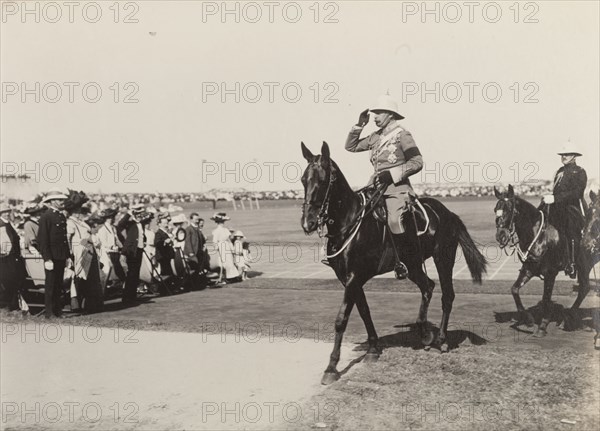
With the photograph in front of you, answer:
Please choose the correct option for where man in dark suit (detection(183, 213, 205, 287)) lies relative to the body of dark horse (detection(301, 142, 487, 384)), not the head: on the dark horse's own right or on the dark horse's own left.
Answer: on the dark horse's own right

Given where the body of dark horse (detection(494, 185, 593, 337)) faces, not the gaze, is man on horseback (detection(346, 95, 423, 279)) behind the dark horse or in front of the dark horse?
in front

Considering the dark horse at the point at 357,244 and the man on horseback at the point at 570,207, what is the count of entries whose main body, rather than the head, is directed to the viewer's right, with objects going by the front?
0

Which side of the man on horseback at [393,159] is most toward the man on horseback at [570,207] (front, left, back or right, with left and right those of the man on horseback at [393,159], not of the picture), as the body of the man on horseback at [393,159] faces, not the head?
back

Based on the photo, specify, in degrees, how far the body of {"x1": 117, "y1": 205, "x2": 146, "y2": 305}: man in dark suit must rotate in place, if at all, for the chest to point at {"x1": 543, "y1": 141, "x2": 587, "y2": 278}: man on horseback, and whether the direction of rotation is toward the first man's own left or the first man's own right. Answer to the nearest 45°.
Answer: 0° — they already face them

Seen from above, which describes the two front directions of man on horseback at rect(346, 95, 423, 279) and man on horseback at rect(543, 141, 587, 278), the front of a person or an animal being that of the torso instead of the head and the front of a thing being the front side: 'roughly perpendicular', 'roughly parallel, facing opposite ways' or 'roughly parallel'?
roughly parallel

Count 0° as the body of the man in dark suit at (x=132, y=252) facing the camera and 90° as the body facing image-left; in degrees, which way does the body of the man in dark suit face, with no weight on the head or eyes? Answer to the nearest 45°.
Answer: approximately 315°

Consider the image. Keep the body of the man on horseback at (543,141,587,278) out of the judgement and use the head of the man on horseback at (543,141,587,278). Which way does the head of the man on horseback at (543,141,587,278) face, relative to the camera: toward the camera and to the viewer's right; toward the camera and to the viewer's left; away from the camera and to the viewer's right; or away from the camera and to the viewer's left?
toward the camera and to the viewer's left

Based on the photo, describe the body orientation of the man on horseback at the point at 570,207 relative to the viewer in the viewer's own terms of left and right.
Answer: facing the viewer and to the left of the viewer

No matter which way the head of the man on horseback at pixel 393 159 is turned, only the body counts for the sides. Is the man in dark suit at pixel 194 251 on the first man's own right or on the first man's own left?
on the first man's own right

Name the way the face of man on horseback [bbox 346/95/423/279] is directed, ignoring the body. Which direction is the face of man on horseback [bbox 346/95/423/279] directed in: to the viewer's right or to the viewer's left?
to the viewer's left

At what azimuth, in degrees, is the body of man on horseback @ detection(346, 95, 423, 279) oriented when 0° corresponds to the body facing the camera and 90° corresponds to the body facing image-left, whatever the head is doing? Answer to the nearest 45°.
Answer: approximately 45°

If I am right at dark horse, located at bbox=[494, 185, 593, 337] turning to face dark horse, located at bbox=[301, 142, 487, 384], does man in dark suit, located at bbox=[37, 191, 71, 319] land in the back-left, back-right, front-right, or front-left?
front-right

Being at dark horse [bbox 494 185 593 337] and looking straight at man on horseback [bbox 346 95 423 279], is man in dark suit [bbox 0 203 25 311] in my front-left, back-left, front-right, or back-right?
front-right
